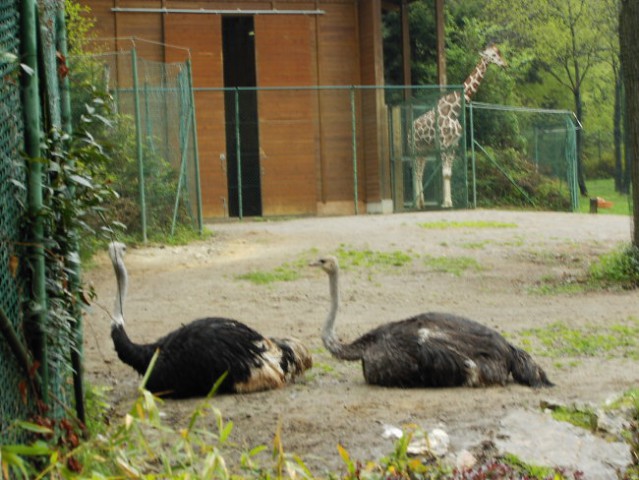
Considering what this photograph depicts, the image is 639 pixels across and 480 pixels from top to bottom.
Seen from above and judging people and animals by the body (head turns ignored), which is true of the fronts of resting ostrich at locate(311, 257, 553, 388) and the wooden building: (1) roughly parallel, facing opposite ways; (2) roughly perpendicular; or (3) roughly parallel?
roughly perpendicular

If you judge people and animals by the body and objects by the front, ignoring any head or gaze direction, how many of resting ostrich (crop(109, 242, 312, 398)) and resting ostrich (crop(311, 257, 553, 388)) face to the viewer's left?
2

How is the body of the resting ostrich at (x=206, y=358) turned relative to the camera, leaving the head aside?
to the viewer's left

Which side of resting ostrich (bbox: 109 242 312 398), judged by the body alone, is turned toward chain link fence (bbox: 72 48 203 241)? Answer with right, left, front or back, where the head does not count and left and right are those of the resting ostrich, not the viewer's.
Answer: right

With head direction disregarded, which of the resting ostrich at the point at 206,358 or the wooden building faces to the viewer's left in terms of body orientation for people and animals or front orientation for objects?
the resting ostrich

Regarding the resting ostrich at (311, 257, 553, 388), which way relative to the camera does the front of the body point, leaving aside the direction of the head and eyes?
to the viewer's left

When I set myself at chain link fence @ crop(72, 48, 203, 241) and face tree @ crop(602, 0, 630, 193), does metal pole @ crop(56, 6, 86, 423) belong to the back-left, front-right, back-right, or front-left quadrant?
back-right

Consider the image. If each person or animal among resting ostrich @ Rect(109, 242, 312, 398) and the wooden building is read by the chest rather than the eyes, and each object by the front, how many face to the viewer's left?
1

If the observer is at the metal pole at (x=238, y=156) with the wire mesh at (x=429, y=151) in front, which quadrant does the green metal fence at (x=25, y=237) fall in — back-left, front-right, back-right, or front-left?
back-right

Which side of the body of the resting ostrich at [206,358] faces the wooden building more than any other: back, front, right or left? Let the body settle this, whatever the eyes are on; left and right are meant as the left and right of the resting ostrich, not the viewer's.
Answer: right

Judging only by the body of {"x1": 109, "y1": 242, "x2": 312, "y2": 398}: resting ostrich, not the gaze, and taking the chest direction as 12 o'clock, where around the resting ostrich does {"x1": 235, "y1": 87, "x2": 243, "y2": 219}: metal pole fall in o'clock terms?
The metal pole is roughly at 3 o'clock from the resting ostrich.

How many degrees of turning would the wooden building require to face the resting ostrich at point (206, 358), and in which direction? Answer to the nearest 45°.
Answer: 0° — it already faces it
